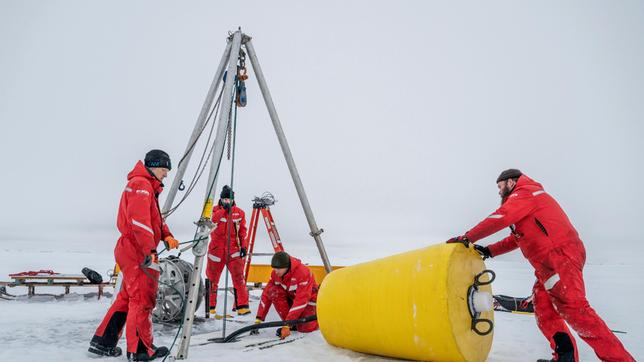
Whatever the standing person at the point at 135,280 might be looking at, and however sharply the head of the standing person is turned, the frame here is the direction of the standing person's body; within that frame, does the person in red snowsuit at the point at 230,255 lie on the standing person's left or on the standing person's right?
on the standing person's left

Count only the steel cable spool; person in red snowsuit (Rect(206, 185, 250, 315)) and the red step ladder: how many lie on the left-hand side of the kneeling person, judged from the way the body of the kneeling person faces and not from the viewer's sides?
0

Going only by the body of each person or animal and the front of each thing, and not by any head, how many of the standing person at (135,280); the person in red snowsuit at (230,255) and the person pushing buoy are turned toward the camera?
1

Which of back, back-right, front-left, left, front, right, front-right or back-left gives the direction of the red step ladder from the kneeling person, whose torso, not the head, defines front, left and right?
back-right

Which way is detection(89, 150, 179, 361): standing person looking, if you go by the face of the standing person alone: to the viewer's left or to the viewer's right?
to the viewer's right

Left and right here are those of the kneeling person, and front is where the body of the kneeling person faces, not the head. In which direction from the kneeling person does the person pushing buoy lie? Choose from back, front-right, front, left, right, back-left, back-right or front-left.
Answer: left

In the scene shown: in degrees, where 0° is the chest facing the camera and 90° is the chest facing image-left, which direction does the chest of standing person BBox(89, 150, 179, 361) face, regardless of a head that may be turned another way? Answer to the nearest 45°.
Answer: approximately 270°

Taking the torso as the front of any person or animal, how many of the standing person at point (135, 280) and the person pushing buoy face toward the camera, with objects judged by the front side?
0

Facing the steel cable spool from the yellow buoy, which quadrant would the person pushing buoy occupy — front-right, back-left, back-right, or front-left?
back-right

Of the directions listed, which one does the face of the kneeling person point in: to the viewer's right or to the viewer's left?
to the viewer's left

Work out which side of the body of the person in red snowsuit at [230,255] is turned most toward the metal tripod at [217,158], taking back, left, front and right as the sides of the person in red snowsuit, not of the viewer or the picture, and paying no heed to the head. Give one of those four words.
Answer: front

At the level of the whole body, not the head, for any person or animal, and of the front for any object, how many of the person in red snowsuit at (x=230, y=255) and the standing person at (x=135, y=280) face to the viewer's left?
0

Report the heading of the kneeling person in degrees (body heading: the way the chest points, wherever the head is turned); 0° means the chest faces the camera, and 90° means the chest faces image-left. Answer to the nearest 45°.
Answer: approximately 45°

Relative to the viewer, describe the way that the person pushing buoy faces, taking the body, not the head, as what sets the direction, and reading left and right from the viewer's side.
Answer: facing to the left of the viewer

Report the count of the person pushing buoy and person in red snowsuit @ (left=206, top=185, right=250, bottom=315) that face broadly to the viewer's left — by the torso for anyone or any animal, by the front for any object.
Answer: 1

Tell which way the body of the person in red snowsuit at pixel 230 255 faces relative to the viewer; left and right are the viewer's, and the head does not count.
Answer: facing the viewer

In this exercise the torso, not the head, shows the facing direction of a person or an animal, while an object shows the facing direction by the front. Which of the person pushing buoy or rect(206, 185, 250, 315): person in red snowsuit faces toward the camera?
the person in red snowsuit

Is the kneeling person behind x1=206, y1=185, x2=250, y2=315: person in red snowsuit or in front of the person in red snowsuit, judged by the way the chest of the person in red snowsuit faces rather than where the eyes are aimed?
in front
